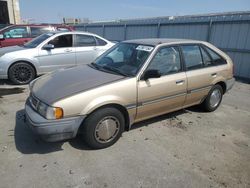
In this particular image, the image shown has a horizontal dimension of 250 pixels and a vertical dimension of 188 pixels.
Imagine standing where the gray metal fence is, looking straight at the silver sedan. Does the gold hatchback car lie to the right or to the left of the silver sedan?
left

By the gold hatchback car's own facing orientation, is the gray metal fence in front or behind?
behind

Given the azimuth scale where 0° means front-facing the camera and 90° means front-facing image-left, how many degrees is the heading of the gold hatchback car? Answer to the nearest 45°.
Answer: approximately 45°

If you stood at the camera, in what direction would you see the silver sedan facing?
facing to the left of the viewer

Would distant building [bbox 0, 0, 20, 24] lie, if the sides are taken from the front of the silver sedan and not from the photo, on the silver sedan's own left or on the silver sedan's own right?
on the silver sedan's own right

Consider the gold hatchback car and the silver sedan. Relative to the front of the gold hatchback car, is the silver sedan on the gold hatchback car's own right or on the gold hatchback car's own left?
on the gold hatchback car's own right
